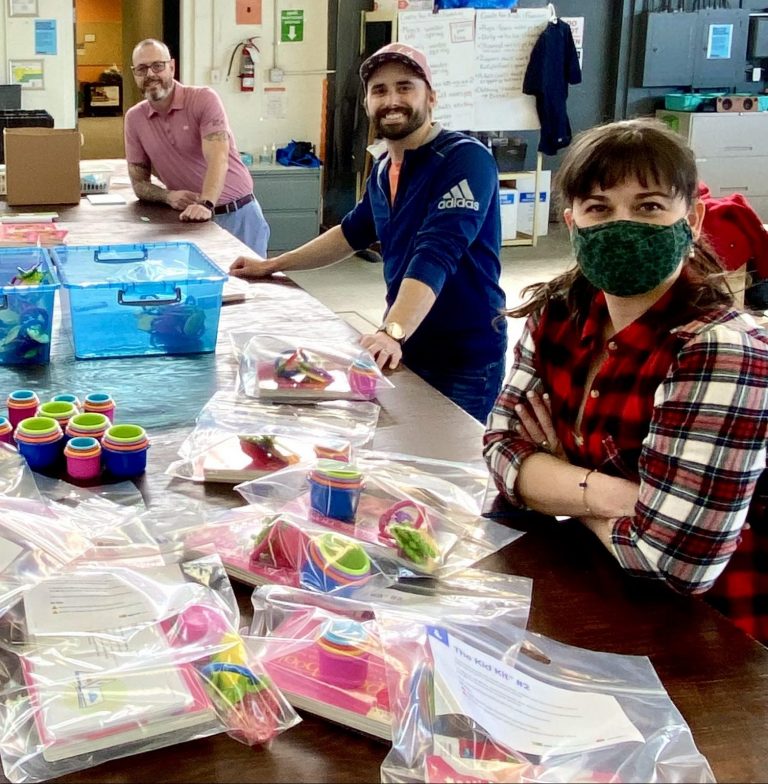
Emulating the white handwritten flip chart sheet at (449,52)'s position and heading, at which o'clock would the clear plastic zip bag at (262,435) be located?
The clear plastic zip bag is roughly at 12 o'clock from the white handwritten flip chart sheet.

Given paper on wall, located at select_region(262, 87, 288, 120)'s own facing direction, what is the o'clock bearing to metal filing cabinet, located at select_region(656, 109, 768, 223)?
The metal filing cabinet is roughly at 9 o'clock from the paper on wall.

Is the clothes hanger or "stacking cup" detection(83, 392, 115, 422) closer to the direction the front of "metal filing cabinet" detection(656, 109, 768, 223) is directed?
the stacking cup

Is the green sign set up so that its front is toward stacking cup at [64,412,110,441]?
yes

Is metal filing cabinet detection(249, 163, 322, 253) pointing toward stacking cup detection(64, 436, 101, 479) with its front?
yes

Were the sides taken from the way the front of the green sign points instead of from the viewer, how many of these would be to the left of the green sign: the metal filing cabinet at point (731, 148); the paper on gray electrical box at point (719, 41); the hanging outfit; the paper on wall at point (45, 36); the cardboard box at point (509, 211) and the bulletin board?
5
